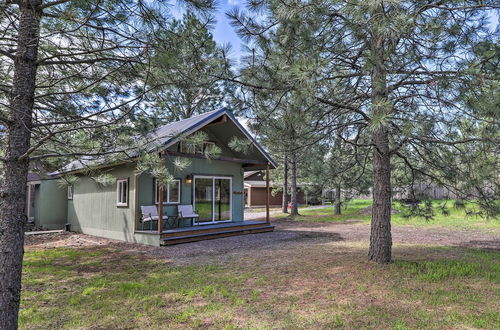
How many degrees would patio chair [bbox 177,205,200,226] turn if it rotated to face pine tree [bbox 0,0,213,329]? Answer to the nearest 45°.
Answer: approximately 45° to its right

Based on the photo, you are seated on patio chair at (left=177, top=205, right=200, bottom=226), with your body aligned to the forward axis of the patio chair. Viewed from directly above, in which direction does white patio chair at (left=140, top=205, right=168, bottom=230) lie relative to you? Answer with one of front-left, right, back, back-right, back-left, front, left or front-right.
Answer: right

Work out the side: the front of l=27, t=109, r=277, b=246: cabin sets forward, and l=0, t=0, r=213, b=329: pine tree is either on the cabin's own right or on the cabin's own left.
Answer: on the cabin's own right

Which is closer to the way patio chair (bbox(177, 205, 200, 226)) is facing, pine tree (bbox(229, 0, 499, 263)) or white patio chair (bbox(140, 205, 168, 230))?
the pine tree

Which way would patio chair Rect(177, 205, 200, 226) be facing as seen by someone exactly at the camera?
facing the viewer and to the right of the viewer

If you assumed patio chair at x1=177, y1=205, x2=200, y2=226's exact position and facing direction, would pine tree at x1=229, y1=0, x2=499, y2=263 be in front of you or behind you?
in front

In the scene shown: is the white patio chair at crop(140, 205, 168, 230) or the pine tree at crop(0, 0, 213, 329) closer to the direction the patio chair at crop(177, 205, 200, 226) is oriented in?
the pine tree
